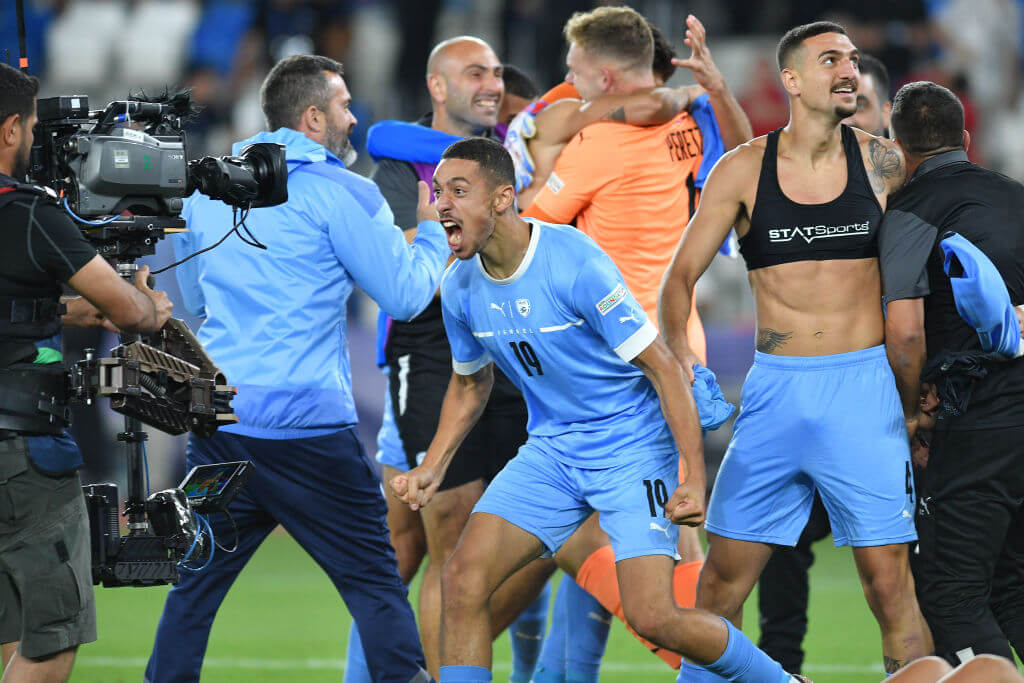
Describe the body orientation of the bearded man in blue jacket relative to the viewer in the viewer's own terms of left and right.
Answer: facing away from the viewer and to the right of the viewer

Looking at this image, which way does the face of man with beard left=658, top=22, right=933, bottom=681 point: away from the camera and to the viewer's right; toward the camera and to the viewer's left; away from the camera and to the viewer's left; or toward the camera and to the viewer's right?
toward the camera and to the viewer's right

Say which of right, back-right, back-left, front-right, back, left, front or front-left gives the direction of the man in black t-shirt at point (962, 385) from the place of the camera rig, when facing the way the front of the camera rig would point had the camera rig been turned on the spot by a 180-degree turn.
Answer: back

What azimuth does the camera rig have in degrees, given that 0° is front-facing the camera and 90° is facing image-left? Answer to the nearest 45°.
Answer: approximately 270°

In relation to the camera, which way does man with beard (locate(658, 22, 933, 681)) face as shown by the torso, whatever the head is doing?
toward the camera

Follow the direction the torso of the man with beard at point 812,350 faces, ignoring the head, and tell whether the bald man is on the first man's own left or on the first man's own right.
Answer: on the first man's own right

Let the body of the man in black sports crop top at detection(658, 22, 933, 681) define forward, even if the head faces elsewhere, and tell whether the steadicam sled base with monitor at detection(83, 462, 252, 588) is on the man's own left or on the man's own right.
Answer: on the man's own right

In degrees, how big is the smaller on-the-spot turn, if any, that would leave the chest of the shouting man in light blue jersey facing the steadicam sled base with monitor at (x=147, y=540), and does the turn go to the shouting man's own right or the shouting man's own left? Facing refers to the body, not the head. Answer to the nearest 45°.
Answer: approximately 90° to the shouting man's own right

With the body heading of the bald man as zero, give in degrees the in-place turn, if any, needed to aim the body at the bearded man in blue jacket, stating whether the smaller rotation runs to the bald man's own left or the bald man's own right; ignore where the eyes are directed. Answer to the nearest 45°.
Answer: approximately 90° to the bald man's own right

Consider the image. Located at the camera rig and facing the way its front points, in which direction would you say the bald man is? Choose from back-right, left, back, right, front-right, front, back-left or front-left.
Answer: front-left

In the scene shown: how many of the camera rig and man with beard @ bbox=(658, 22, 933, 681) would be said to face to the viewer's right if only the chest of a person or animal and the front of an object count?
1

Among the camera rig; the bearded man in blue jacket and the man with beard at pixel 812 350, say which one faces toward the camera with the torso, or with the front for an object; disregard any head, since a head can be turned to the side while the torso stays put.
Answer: the man with beard

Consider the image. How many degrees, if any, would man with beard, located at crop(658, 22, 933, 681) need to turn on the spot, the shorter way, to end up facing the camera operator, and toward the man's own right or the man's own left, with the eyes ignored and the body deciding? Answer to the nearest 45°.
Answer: approximately 45° to the man's own right

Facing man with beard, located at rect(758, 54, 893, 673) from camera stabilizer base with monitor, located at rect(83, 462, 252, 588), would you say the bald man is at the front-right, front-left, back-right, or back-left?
front-left

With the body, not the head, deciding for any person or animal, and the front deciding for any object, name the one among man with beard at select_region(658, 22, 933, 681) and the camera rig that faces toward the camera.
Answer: the man with beard
